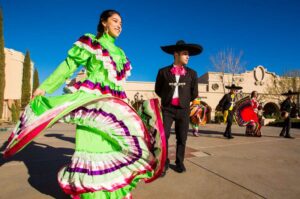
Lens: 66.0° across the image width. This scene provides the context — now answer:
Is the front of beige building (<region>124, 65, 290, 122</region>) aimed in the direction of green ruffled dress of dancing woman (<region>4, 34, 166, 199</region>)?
yes

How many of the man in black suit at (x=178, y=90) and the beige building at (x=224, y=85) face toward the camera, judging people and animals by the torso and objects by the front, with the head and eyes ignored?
2

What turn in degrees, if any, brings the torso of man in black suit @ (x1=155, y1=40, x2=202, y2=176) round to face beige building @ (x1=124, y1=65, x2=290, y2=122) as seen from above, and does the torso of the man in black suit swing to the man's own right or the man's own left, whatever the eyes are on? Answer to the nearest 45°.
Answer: approximately 180°

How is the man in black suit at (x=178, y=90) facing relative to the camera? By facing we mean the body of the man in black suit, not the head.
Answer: toward the camera

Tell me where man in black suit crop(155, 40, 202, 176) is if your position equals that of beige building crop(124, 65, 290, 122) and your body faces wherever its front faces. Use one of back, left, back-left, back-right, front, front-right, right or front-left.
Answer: front

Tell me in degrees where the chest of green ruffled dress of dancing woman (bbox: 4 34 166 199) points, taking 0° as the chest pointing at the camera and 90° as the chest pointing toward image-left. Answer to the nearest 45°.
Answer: approximately 315°

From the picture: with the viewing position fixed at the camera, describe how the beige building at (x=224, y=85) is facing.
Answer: facing the viewer

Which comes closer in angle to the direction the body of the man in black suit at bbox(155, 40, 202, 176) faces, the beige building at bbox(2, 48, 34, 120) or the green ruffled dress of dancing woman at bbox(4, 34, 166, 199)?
the green ruffled dress of dancing woman

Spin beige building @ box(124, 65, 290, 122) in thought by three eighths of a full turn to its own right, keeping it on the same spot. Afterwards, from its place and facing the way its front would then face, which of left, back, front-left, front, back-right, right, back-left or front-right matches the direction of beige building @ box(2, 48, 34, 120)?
left

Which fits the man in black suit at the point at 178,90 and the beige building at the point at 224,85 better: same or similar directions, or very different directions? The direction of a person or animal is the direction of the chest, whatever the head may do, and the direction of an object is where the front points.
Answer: same or similar directions

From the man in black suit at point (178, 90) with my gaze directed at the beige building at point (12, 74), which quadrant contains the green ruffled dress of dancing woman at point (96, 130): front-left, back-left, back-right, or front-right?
back-left

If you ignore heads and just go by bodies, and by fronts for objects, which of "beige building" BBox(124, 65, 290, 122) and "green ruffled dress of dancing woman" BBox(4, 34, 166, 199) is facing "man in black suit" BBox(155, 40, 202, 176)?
the beige building
